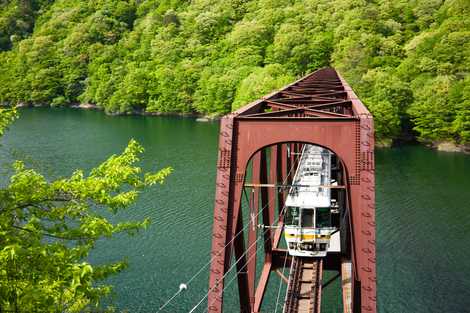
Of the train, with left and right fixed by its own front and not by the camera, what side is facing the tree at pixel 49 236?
front

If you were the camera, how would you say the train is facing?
facing the viewer
